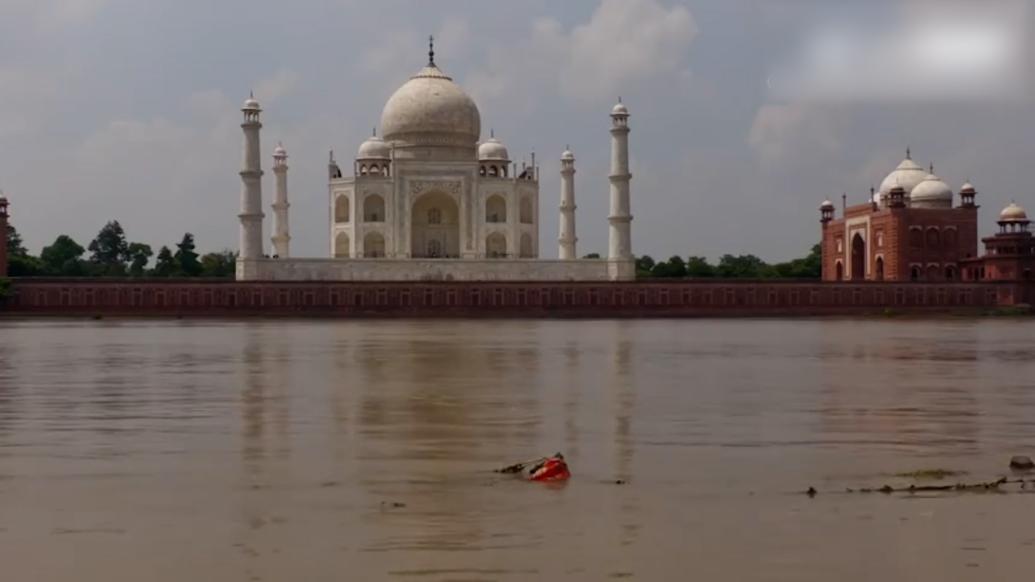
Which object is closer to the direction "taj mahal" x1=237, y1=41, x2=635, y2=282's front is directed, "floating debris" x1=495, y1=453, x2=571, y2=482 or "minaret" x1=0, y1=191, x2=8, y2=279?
the floating debris

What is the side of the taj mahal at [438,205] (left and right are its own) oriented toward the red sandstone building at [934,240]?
left

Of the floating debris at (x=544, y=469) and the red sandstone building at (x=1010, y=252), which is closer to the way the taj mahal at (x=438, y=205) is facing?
the floating debris

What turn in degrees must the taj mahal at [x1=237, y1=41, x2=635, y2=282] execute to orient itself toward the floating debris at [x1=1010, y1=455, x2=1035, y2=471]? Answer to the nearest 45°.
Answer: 0° — it already faces it

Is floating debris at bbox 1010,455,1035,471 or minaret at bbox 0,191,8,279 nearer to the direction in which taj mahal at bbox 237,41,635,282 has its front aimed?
the floating debris

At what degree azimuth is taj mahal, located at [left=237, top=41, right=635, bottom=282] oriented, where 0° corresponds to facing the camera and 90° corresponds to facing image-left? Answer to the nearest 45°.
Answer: approximately 0°

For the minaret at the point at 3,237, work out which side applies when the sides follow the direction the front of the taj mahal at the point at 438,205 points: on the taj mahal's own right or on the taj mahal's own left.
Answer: on the taj mahal's own right

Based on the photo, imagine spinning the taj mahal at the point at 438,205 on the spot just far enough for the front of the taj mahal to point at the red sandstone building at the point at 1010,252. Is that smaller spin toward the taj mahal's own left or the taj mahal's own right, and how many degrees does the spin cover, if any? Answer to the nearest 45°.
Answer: approximately 90° to the taj mahal's own left

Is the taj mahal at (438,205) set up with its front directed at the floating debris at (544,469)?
yes
